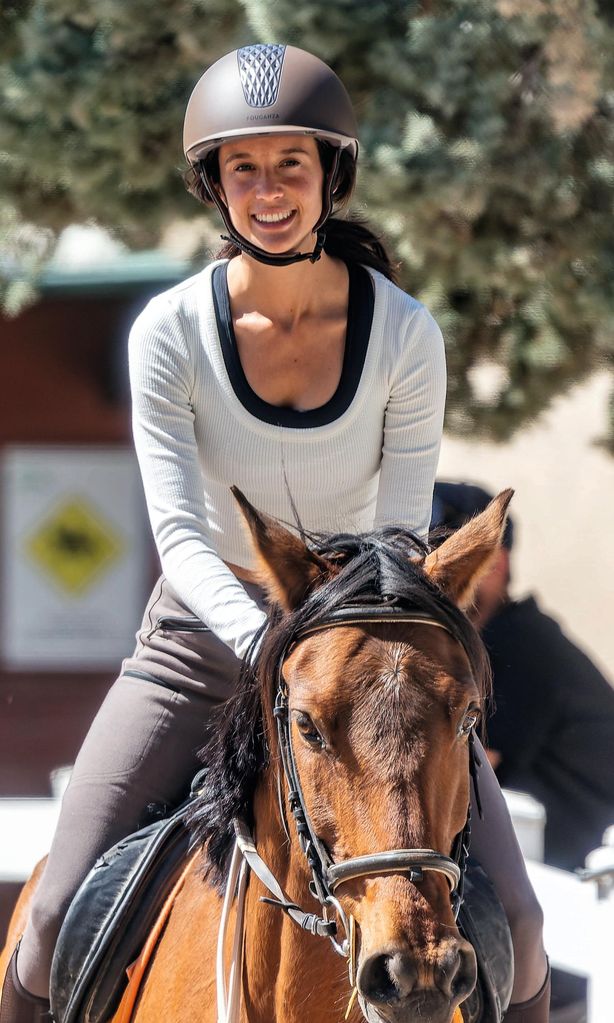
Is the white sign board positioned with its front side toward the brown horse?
yes

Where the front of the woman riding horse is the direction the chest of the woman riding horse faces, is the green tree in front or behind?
behind

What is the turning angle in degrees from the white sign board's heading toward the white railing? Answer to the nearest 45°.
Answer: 0° — it already faces it

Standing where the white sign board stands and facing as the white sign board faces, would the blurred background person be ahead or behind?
ahead

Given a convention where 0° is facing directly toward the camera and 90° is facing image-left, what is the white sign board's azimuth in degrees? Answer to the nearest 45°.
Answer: approximately 0°
